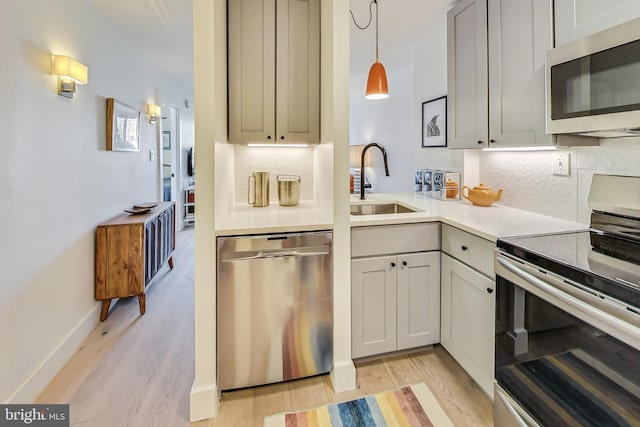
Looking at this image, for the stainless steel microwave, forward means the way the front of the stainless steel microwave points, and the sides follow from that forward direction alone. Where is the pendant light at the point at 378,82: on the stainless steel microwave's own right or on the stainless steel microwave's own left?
on the stainless steel microwave's own right

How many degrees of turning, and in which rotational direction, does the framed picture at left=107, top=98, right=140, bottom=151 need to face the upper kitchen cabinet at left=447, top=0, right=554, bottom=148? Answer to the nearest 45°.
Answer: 0° — it already faces it

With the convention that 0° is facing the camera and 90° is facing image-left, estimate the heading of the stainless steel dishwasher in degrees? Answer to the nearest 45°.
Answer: approximately 0°

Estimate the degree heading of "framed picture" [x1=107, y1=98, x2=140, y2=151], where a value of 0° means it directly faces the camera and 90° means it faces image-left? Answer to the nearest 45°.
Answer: approximately 315°

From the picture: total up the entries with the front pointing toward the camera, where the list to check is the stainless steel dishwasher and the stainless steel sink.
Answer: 2

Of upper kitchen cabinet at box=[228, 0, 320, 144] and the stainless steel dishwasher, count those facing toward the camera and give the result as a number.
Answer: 2

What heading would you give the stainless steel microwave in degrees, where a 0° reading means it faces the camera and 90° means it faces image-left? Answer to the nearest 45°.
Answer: approximately 45°
